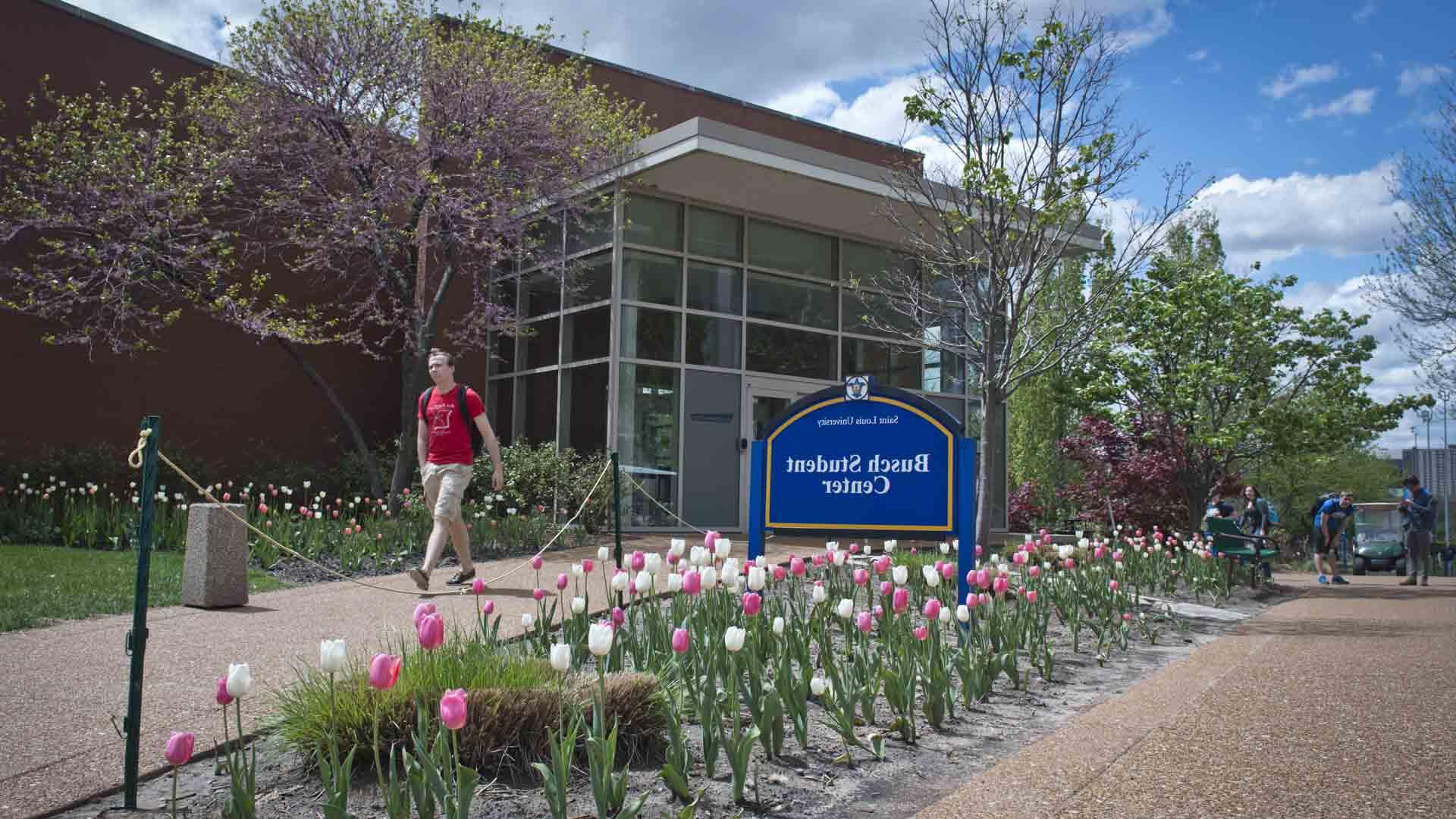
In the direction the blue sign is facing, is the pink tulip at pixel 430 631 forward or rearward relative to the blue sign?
forward

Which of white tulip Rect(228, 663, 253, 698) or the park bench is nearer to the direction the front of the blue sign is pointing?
the white tulip

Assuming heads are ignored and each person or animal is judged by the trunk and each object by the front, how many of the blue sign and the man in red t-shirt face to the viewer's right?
0

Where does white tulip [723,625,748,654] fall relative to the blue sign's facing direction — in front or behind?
in front

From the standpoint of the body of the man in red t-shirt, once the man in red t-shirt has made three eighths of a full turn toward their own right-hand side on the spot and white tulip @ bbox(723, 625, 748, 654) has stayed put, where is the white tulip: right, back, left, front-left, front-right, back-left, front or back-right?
back

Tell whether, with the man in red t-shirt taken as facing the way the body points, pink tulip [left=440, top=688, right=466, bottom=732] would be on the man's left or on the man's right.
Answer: on the man's left

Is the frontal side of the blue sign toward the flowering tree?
no

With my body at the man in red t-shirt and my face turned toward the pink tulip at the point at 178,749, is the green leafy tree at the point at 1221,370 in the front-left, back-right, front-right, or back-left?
back-left

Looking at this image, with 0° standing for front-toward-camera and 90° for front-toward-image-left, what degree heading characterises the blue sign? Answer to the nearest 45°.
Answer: approximately 0°

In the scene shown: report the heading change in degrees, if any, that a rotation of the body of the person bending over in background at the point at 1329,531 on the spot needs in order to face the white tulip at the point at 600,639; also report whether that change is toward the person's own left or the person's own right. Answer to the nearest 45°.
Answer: approximately 45° to the person's own right

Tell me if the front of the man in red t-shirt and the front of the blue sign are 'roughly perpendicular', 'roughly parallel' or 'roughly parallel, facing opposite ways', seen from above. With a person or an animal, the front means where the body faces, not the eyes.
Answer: roughly parallel

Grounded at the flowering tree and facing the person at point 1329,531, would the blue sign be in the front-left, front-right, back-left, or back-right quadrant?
front-right

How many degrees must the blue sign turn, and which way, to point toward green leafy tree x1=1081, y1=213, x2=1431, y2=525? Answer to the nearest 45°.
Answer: approximately 135° to its left

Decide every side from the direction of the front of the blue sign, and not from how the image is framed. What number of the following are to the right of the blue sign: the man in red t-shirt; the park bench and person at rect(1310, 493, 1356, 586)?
1
